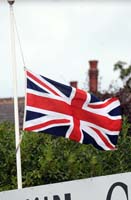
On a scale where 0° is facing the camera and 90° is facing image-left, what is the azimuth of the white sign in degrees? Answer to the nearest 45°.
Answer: approximately 45°
